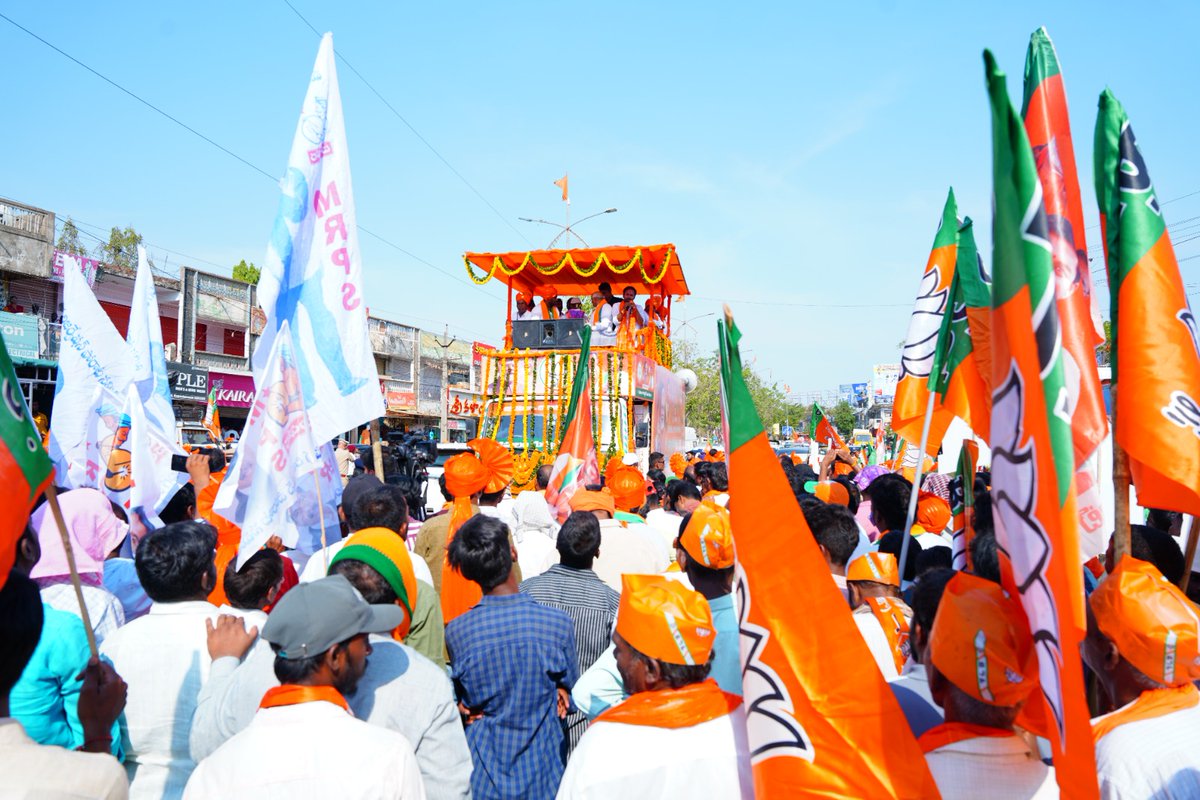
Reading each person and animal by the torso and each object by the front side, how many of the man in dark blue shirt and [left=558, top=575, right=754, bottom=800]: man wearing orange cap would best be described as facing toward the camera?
0

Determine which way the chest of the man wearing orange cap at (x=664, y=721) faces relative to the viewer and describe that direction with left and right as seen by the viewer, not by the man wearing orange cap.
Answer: facing away from the viewer and to the left of the viewer

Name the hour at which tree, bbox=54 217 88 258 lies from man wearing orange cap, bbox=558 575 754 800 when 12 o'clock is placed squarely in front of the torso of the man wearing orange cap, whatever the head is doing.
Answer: The tree is roughly at 12 o'clock from the man wearing orange cap.

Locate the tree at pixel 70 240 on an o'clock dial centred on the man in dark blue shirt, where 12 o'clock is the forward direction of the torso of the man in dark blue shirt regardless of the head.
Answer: The tree is roughly at 11 o'clock from the man in dark blue shirt.

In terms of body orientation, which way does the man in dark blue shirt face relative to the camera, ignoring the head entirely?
away from the camera

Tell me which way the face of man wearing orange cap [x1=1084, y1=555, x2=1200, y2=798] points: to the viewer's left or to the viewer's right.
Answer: to the viewer's left

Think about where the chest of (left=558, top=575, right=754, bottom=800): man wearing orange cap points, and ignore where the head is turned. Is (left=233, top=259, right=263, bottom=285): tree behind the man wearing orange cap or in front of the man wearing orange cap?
in front

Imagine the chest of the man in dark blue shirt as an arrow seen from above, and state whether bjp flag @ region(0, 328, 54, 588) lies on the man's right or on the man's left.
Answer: on the man's left

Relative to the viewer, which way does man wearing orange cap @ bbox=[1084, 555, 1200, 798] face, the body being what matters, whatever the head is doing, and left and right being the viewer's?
facing away from the viewer and to the left of the viewer
